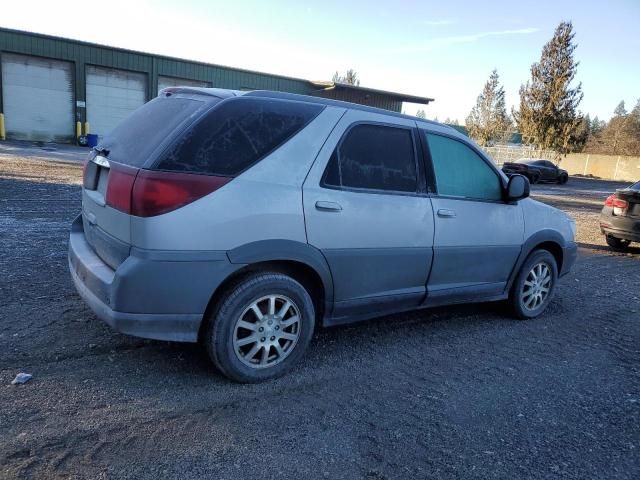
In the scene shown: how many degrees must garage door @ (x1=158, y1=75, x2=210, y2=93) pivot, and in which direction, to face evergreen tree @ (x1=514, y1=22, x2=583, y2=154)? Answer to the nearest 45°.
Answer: approximately 45° to its left

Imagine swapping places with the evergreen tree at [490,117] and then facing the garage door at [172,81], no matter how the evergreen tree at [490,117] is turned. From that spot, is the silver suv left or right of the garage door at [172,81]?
left

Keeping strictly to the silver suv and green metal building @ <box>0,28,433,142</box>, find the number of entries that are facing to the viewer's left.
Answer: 0

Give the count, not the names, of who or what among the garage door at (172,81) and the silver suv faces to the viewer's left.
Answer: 0

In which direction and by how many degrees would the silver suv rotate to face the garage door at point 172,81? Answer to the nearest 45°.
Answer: approximately 45° to its left

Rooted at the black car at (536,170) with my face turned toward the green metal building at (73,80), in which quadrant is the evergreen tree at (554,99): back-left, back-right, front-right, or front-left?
back-right

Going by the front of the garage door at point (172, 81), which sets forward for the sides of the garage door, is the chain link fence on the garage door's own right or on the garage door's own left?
on the garage door's own left

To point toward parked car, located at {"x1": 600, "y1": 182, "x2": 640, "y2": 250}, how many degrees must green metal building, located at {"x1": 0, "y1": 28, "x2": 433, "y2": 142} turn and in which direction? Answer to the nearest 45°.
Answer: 0° — it already faces it

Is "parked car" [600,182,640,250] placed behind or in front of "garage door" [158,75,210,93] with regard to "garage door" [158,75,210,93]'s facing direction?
in front

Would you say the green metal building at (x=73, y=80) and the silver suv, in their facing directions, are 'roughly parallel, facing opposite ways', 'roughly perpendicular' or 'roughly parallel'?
roughly perpendicular

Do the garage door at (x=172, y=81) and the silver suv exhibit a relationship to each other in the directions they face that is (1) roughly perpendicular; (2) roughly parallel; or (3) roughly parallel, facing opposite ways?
roughly perpendicular

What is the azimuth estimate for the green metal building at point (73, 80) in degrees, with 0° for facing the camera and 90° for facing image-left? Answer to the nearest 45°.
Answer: approximately 315°

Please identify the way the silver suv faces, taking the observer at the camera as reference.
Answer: facing away from the viewer and to the right of the viewer

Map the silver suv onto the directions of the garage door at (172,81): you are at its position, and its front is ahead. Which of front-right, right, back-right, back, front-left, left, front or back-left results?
front-right
